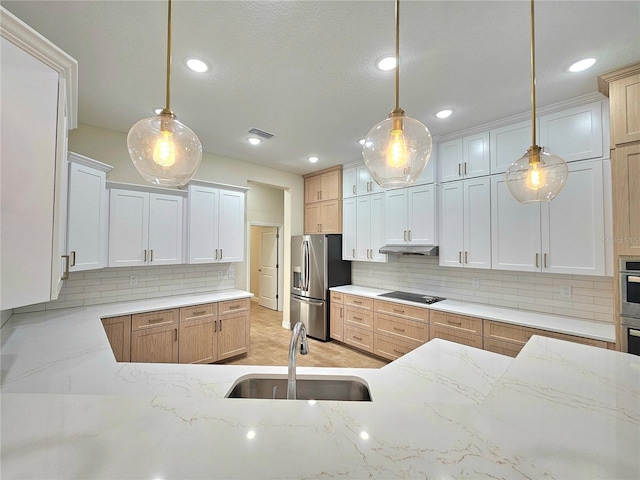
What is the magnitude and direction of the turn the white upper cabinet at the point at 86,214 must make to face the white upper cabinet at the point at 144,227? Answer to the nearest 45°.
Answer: approximately 90° to its left

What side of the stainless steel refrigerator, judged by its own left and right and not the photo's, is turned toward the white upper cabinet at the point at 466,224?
left

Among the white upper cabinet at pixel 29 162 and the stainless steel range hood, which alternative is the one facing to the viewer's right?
the white upper cabinet

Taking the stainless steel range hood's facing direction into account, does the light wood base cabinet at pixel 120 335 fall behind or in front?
in front

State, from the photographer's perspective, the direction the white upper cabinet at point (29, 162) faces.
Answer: facing to the right of the viewer

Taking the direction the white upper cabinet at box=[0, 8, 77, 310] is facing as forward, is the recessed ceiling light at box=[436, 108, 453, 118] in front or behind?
in front

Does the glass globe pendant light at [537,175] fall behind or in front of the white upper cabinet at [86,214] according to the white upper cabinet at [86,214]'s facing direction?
in front

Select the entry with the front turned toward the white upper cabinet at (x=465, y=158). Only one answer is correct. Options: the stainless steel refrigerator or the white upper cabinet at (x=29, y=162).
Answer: the white upper cabinet at (x=29, y=162)

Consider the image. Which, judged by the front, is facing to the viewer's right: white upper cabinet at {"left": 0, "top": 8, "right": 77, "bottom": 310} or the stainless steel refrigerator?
the white upper cabinet

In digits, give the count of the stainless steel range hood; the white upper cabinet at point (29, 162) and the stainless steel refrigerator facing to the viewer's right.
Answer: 1

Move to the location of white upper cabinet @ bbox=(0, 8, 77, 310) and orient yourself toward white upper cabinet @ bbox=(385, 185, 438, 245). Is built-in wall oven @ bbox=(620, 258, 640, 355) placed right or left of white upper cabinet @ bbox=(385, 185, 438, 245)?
right

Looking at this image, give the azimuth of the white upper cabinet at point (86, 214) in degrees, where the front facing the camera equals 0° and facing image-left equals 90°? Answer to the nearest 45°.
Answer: approximately 315°
